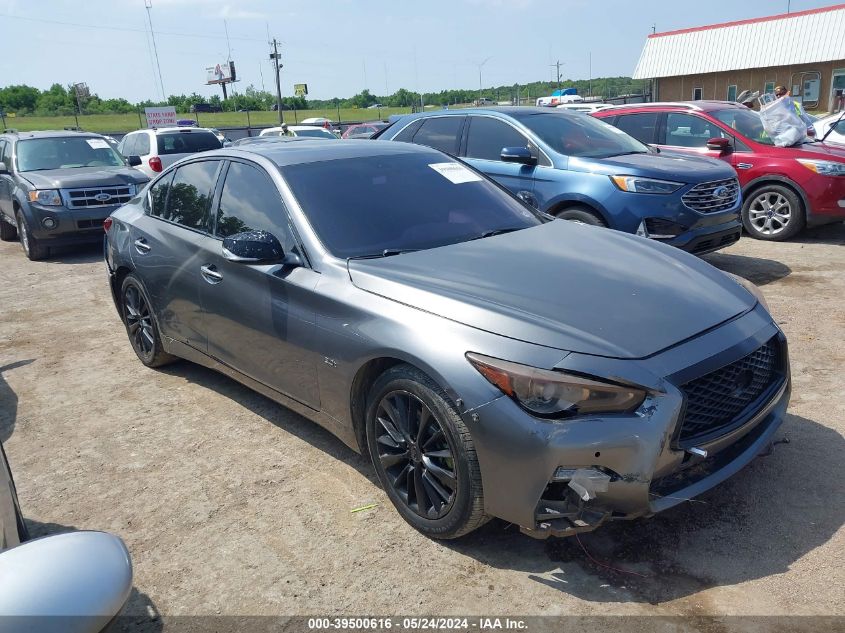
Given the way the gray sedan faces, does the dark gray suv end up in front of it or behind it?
behind

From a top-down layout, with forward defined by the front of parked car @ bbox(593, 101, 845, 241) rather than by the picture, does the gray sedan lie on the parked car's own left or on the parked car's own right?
on the parked car's own right

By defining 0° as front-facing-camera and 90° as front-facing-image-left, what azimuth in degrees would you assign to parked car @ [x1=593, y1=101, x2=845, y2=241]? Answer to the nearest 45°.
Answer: approximately 315°

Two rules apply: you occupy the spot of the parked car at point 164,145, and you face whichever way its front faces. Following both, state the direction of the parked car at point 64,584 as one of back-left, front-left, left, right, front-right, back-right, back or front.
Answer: back-left

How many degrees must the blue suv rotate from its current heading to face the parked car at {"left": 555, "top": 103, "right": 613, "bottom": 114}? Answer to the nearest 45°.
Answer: approximately 135° to its left

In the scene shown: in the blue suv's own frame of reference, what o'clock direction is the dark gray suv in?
The dark gray suv is roughly at 5 o'clock from the blue suv.
